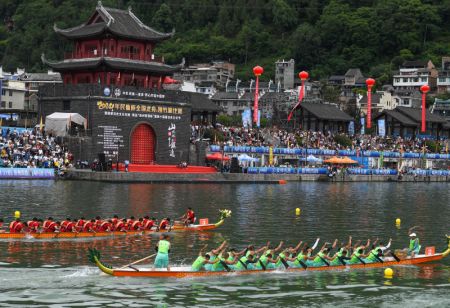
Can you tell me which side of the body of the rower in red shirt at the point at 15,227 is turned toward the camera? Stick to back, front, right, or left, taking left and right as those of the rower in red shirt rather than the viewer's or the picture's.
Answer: right

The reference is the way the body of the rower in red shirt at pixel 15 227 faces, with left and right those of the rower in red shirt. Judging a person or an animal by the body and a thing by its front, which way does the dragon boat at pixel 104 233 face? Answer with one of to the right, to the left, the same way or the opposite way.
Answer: the same way

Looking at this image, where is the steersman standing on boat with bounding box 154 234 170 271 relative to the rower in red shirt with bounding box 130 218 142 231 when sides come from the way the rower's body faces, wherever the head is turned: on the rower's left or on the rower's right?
on the rower's right

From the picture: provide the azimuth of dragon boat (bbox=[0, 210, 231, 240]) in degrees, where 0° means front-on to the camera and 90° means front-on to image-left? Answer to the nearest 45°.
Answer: approximately 270°

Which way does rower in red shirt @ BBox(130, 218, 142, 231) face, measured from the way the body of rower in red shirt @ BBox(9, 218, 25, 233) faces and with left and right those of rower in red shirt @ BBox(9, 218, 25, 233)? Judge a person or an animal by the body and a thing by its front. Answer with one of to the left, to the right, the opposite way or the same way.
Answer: the same way

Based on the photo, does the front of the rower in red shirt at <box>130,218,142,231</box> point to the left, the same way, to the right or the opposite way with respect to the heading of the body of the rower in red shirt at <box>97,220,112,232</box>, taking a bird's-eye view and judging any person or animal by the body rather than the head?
the same way

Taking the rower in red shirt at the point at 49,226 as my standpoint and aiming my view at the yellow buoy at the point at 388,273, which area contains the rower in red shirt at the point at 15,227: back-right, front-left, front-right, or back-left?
back-right

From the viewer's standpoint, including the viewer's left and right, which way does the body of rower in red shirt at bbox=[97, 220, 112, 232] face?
facing to the right of the viewer

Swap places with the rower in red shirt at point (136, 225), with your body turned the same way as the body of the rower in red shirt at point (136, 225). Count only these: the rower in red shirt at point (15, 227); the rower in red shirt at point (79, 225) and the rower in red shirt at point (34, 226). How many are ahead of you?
0

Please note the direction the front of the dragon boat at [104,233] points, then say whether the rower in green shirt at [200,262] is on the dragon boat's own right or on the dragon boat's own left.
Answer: on the dragon boat's own right

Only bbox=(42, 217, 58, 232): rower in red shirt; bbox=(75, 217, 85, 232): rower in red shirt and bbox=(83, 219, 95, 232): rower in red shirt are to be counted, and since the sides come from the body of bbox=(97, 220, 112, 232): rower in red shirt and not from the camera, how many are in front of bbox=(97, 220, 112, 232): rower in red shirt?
0

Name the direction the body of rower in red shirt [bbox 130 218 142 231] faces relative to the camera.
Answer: to the viewer's right

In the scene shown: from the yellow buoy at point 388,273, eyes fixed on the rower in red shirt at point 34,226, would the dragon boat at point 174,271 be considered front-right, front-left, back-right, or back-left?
front-left

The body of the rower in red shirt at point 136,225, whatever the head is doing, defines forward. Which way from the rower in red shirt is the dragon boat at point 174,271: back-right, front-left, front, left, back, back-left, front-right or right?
right
